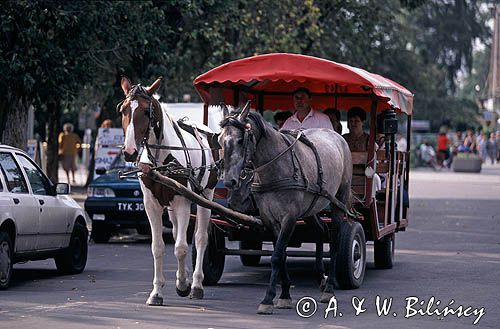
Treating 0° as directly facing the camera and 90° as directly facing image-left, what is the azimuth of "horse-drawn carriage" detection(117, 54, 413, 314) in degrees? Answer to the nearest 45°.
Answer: approximately 45°

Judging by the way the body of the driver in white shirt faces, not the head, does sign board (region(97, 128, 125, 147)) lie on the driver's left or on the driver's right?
on the driver's right

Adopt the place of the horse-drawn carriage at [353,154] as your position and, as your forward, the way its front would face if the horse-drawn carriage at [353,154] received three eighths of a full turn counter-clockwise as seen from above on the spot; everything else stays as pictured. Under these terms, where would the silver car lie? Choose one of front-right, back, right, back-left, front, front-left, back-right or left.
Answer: back

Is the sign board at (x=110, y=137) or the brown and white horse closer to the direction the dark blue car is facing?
the brown and white horse

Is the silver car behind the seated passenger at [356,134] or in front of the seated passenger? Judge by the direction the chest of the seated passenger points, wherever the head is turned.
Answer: in front

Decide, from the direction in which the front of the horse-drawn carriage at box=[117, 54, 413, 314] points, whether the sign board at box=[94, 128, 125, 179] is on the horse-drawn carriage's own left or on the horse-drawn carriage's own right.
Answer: on the horse-drawn carriage's own right

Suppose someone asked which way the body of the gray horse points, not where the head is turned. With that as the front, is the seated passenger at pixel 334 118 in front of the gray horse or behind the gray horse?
behind

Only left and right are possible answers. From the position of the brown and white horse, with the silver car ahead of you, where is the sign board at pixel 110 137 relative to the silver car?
right

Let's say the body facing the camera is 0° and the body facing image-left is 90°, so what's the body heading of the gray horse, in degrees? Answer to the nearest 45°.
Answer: approximately 45°

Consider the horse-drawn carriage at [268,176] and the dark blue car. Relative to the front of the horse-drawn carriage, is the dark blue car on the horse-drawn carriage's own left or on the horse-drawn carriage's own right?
on the horse-drawn carriage's own right

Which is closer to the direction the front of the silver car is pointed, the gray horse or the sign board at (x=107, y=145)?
the sign board

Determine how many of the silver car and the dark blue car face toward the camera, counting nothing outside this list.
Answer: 1
